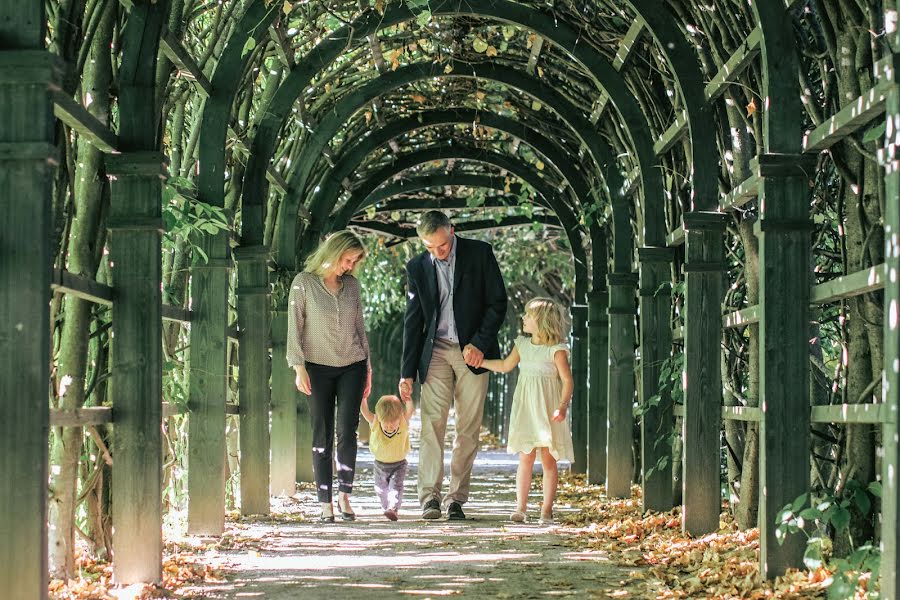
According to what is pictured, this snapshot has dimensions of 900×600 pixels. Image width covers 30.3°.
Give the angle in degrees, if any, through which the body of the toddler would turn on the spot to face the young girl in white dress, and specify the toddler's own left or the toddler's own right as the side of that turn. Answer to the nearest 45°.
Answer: approximately 45° to the toddler's own left

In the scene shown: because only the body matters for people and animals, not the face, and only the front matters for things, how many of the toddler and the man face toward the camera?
2

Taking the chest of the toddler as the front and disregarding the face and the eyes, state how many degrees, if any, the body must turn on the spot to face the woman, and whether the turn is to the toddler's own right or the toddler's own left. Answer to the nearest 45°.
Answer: approximately 45° to the toddler's own right

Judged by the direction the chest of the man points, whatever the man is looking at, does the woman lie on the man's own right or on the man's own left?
on the man's own right

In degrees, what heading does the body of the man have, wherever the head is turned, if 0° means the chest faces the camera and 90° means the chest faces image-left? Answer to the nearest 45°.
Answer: approximately 0°

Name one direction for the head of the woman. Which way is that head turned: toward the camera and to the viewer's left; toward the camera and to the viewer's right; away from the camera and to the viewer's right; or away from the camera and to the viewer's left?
toward the camera and to the viewer's right
